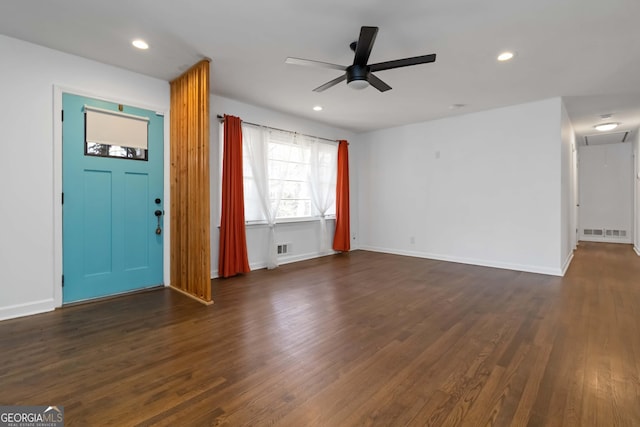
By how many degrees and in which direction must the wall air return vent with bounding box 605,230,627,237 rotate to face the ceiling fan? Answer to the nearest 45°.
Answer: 0° — it already faces it

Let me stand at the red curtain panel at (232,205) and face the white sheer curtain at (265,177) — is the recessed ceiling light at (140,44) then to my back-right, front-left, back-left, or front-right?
back-right

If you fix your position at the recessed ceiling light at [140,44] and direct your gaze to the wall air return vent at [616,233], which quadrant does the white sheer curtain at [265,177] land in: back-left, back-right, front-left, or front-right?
front-left

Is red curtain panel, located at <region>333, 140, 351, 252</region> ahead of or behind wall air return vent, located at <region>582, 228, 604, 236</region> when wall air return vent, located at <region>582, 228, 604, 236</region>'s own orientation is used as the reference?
ahead

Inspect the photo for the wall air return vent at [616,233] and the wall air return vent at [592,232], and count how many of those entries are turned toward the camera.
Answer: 2

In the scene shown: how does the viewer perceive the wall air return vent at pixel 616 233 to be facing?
facing the viewer

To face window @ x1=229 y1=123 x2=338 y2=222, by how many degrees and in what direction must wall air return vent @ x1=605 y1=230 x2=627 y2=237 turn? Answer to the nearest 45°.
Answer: approximately 45° to its right

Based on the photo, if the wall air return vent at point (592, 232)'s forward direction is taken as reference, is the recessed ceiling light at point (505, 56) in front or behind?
in front

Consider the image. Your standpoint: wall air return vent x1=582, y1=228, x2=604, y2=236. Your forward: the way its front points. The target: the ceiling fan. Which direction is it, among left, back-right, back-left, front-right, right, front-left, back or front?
front

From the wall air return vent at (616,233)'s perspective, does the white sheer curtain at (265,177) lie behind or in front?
in front
